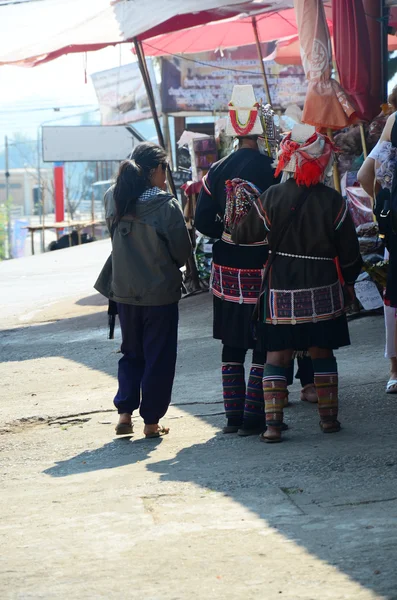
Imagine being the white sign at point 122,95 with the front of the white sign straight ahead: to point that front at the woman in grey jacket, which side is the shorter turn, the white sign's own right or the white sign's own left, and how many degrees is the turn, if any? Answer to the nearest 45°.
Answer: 0° — it already faces them

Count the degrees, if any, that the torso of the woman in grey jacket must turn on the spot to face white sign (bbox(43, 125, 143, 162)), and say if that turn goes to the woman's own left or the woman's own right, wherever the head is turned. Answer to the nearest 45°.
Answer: approximately 45° to the woman's own left

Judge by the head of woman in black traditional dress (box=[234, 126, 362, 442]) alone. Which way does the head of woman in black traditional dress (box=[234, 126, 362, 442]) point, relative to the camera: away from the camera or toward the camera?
away from the camera

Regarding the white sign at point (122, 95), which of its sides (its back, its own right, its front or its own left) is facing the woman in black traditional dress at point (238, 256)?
front

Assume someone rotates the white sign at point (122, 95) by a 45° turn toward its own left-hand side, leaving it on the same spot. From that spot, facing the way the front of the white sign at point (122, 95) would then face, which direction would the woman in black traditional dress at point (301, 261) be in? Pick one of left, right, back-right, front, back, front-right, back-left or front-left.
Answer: front-right

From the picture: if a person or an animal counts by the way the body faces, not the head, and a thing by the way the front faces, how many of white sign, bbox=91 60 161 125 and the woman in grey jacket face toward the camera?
1

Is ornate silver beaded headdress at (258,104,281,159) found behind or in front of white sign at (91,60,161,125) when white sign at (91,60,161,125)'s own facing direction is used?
in front

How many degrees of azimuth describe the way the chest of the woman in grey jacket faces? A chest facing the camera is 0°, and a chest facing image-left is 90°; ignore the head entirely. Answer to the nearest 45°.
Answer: approximately 225°

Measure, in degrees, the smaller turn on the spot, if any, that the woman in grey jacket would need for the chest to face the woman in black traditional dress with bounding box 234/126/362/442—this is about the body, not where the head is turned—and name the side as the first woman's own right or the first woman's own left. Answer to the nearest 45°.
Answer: approximately 90° to the first woman's own right

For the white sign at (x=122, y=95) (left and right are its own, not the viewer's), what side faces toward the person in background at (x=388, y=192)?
front

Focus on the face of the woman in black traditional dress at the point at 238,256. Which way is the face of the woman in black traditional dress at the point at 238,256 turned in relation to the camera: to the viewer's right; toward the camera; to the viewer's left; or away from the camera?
away from the camera

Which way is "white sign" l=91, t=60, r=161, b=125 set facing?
toward the camera

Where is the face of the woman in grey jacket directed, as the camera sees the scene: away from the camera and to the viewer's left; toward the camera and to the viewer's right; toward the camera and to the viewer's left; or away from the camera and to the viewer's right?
away from the camera and to the viewer's right
